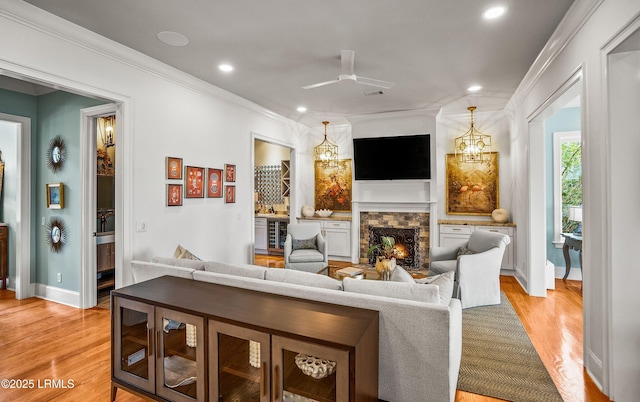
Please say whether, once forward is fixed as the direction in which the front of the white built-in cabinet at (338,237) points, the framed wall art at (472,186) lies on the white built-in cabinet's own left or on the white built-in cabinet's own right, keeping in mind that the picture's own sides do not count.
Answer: on the white built-in cabinet's own left

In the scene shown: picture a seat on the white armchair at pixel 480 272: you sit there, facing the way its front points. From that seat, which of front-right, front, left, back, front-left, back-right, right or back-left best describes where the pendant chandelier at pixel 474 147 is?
back-right

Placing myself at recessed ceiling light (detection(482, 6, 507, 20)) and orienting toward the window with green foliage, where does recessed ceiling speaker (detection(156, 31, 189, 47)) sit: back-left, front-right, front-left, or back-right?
back-left

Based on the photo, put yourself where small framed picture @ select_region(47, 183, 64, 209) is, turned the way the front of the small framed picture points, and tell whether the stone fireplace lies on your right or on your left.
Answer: on your left

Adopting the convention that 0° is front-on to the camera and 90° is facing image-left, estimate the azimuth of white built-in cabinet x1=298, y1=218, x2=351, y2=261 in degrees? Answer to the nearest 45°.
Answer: approximately 0°

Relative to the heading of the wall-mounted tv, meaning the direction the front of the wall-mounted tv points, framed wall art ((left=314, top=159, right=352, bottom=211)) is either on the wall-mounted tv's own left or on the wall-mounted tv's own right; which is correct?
on the wall-mounted tv's own right

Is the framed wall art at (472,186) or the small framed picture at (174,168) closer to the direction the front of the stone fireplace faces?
the small framed picture

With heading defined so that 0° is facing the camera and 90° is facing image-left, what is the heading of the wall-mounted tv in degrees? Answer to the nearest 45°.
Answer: approximately 0°

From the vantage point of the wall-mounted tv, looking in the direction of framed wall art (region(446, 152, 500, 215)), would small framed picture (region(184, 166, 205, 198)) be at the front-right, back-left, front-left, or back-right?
back-right

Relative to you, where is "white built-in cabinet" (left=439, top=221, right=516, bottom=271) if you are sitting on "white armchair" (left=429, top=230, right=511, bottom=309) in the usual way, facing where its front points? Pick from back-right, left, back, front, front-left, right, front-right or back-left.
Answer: back-right
